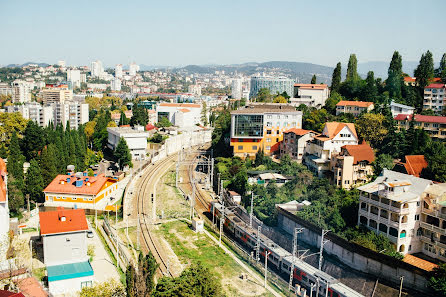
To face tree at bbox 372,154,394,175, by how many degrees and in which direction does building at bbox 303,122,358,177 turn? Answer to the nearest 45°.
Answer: approximately 90° to its left

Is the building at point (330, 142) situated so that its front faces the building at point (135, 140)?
no

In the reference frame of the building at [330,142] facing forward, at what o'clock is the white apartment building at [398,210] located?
The white apartment building is roughly at 10 o'clock from the building.

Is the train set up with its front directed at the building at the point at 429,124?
no

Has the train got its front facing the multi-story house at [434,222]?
no

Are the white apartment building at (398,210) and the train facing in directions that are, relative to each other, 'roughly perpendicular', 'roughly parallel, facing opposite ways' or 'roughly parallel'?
roughly perpendicular

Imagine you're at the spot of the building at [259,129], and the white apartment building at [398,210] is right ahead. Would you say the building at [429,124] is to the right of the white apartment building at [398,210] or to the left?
left

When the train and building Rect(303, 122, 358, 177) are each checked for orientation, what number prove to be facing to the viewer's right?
0

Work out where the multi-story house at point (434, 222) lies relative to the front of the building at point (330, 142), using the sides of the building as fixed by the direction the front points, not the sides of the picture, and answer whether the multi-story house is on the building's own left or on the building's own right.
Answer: on the building's own left

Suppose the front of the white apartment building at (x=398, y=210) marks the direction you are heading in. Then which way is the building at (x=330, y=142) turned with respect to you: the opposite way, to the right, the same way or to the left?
the same way

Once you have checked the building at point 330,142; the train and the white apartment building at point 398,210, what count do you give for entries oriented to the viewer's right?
0

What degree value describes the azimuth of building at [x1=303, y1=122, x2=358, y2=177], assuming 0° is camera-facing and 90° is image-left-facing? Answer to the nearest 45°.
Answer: approximately 45°

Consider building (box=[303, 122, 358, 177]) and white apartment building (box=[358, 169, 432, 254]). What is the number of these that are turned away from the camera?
0

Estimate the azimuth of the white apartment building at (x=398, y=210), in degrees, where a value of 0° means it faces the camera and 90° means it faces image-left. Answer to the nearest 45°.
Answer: approximately 45°
